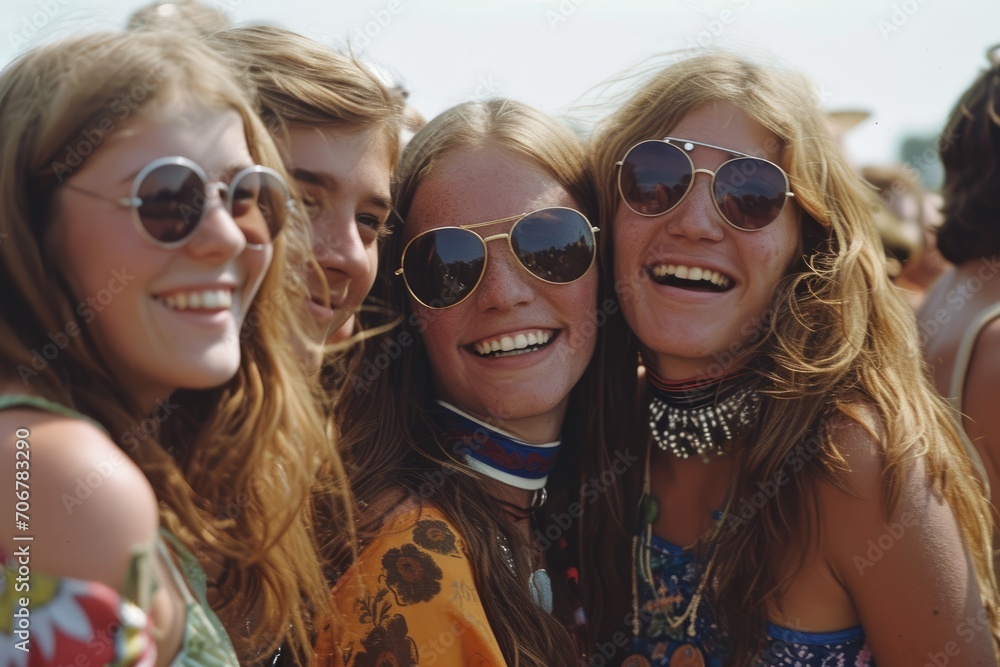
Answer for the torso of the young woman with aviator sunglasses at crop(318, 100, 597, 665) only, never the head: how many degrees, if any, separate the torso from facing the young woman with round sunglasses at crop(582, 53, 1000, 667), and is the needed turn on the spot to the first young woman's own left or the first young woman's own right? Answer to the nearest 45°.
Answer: approximately 45° to the first young woman's own left

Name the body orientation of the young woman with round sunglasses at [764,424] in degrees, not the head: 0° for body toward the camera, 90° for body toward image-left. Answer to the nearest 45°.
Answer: approximately 45°

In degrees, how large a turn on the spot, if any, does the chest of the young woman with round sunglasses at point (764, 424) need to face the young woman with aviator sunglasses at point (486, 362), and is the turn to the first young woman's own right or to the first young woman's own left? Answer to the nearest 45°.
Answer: approximately 45° to the first young woman's own right

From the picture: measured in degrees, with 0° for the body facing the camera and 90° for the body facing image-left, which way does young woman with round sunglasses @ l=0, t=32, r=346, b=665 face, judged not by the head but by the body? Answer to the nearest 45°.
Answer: approximately 315°

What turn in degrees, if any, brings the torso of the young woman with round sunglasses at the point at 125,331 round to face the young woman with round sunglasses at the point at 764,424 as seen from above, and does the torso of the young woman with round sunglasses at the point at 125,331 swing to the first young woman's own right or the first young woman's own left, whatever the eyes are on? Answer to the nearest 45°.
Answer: approximately 45° to the first young woman's own left

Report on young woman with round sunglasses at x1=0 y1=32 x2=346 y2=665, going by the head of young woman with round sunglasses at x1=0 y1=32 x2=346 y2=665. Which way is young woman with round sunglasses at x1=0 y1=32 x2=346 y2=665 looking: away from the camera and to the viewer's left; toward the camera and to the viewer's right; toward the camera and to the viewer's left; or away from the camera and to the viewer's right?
toward the camera and to the viewer's right

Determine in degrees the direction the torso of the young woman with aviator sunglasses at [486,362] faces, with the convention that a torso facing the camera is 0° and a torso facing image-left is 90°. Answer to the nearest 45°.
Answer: approximately 315°
